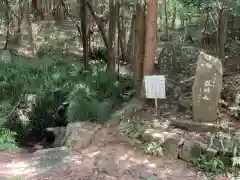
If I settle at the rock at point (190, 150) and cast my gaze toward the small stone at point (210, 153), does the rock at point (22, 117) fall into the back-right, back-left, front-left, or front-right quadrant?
back-left

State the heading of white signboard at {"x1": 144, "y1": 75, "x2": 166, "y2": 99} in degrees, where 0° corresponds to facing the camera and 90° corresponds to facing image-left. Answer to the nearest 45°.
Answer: approximately 0°

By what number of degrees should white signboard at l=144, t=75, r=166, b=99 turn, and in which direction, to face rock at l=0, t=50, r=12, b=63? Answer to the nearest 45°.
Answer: approximately 135° to its right

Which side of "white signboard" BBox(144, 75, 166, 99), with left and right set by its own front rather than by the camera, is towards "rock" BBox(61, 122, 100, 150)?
right

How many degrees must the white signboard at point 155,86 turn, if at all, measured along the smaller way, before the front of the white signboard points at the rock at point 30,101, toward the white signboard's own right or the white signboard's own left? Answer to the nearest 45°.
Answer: approximately 135° to the white signboard's own right

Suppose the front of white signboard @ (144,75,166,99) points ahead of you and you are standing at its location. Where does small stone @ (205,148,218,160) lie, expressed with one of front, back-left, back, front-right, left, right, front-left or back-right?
front-left

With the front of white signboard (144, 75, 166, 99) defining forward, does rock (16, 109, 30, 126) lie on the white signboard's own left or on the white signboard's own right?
on the white signboard's own right

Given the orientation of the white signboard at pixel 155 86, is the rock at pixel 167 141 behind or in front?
in front

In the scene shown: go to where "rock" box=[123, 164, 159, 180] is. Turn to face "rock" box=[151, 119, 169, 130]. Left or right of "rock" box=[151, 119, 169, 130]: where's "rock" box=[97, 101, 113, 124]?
left

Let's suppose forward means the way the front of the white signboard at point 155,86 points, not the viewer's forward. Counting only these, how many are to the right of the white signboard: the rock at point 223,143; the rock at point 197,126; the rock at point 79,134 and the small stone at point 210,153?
1

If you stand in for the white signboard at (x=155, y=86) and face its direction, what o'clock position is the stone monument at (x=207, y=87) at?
The stone monument is roughly at 10 o'clock from the white signboard.

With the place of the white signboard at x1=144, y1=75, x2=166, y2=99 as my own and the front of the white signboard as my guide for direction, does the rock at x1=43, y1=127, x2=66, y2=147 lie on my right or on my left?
on my right
